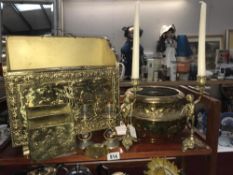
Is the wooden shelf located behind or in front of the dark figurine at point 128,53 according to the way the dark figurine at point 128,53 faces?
in front

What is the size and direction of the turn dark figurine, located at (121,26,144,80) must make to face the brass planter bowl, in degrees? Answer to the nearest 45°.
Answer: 0° — it already faces it

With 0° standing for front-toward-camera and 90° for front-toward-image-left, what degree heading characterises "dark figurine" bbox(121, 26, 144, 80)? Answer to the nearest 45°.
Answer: approximately 0°

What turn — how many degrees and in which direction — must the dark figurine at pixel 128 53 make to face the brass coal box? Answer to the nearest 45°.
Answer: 0° — it already faces it

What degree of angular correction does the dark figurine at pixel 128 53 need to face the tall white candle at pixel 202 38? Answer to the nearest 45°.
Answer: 0° — it already faces it

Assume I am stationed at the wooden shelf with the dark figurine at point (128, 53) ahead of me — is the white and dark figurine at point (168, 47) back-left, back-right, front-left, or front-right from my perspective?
front-right

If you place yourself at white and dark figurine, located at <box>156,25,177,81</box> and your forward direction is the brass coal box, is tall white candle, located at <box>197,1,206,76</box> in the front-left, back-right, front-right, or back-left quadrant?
front-left

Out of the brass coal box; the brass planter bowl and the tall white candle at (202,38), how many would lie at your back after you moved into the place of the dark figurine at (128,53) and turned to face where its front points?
0
